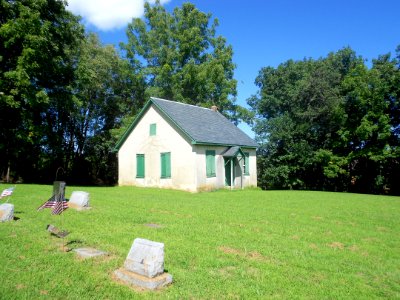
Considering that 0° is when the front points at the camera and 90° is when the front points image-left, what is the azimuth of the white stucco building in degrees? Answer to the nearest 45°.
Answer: approximately 315°

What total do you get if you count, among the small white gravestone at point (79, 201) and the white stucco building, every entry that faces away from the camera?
0

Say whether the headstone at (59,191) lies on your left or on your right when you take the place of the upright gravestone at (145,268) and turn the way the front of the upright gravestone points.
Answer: on your right

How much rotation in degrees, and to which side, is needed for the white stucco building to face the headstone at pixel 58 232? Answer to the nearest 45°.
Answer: approximately 45° to its right

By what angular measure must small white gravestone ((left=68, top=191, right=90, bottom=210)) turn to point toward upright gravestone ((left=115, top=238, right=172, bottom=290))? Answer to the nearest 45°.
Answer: approximately 45° to its left

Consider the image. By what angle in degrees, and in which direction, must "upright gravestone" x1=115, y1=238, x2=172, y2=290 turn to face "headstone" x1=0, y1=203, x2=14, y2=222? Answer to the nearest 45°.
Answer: approximately 90° to its right

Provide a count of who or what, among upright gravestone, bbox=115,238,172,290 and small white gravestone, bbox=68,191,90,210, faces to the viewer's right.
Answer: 0

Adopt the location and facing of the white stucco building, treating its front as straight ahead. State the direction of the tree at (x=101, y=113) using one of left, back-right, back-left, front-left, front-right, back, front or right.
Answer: back

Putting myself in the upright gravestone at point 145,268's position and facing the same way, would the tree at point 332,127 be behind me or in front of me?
behind

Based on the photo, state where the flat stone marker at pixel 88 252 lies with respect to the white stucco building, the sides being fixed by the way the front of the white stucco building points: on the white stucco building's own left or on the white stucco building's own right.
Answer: on the white stucco building's own right
